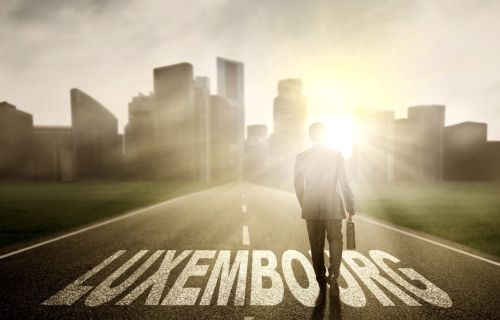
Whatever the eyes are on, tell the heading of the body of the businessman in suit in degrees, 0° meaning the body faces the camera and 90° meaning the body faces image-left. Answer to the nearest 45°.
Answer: approximately 180°
